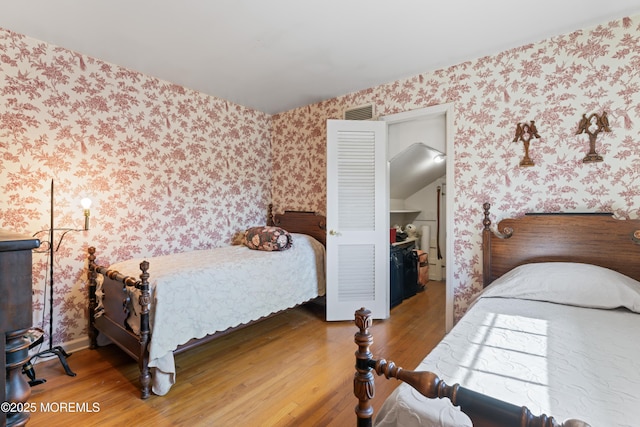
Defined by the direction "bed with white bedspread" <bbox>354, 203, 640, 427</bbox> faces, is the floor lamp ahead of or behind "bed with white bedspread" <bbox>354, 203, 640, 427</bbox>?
ahead

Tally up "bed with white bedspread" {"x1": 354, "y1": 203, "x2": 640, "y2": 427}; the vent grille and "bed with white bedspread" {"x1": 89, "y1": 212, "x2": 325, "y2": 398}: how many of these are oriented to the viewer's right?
0

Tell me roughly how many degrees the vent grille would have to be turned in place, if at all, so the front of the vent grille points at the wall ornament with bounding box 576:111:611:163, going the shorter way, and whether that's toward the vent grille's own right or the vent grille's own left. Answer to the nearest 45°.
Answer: approximately 90° to the vent grille's own left

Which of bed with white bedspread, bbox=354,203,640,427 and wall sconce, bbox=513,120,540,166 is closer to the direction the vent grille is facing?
the bed with white bedspread

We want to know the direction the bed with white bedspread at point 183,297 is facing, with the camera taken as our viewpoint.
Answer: facing the viewer and to the left of the viewer

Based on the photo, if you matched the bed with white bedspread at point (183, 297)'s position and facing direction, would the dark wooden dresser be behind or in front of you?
in front

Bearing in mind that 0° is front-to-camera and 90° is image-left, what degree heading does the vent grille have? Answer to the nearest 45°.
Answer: approximately 45°

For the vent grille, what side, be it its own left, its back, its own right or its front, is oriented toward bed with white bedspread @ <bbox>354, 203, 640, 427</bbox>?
left

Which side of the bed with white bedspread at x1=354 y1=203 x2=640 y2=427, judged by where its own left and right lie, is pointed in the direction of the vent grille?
right

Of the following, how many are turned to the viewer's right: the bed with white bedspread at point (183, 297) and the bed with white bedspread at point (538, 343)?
0

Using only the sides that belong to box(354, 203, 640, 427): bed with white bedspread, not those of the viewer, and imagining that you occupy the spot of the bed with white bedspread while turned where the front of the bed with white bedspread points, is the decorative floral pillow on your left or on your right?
on your right
